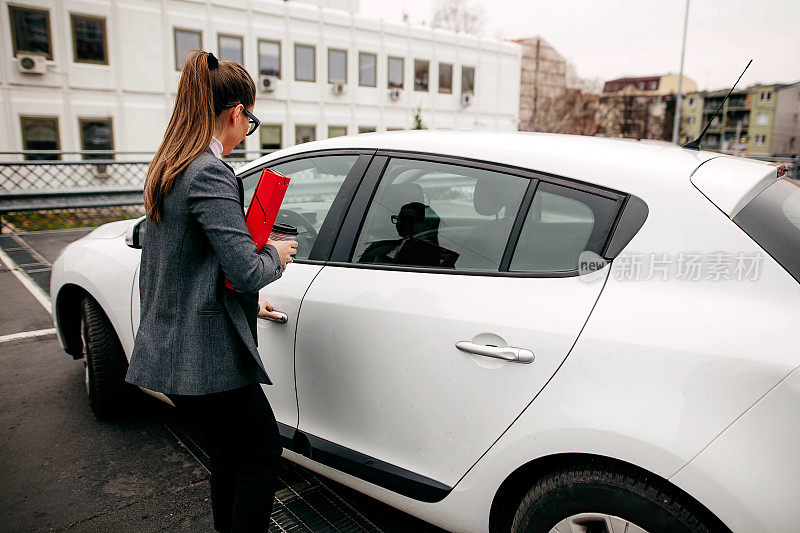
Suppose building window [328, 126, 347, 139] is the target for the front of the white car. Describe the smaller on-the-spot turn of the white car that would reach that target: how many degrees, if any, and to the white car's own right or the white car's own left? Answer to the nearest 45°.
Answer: approximately 45° to the white car's own right

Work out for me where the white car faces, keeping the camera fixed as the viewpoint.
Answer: facing away from the viewer and to the left of the viewer

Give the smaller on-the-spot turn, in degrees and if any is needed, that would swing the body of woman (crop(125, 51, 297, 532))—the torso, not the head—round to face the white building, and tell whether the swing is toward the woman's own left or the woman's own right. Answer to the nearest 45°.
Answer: approximately 45° to the woman's own left

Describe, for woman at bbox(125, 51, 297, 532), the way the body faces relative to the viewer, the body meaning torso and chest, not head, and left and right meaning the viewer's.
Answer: facing away from the viewer and to the right of the viewer

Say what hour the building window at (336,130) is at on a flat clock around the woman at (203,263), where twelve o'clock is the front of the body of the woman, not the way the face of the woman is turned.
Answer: The building window is roughly at 11 o'clock from the woman.

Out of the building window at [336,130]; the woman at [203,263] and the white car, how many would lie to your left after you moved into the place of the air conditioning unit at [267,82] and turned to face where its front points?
1

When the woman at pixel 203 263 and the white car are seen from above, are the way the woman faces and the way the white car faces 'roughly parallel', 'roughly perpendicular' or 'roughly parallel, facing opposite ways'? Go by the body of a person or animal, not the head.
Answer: roughly perpendicular

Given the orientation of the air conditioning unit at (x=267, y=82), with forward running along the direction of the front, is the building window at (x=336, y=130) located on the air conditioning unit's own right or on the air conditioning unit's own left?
on the air conditioning unit's own left

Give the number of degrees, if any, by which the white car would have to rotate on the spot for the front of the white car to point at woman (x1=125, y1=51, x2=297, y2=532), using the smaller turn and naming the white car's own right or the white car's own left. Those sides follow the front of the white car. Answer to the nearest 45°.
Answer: approximately 45° to the white car's own left

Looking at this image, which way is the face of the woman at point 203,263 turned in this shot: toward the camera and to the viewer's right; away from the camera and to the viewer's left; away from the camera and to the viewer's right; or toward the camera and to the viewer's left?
away from the camera and to the viewer's right

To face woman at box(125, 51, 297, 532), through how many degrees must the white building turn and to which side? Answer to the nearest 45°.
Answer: approximately 45° to its right

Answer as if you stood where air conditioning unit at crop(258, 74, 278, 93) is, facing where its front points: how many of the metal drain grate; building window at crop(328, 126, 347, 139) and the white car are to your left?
1
